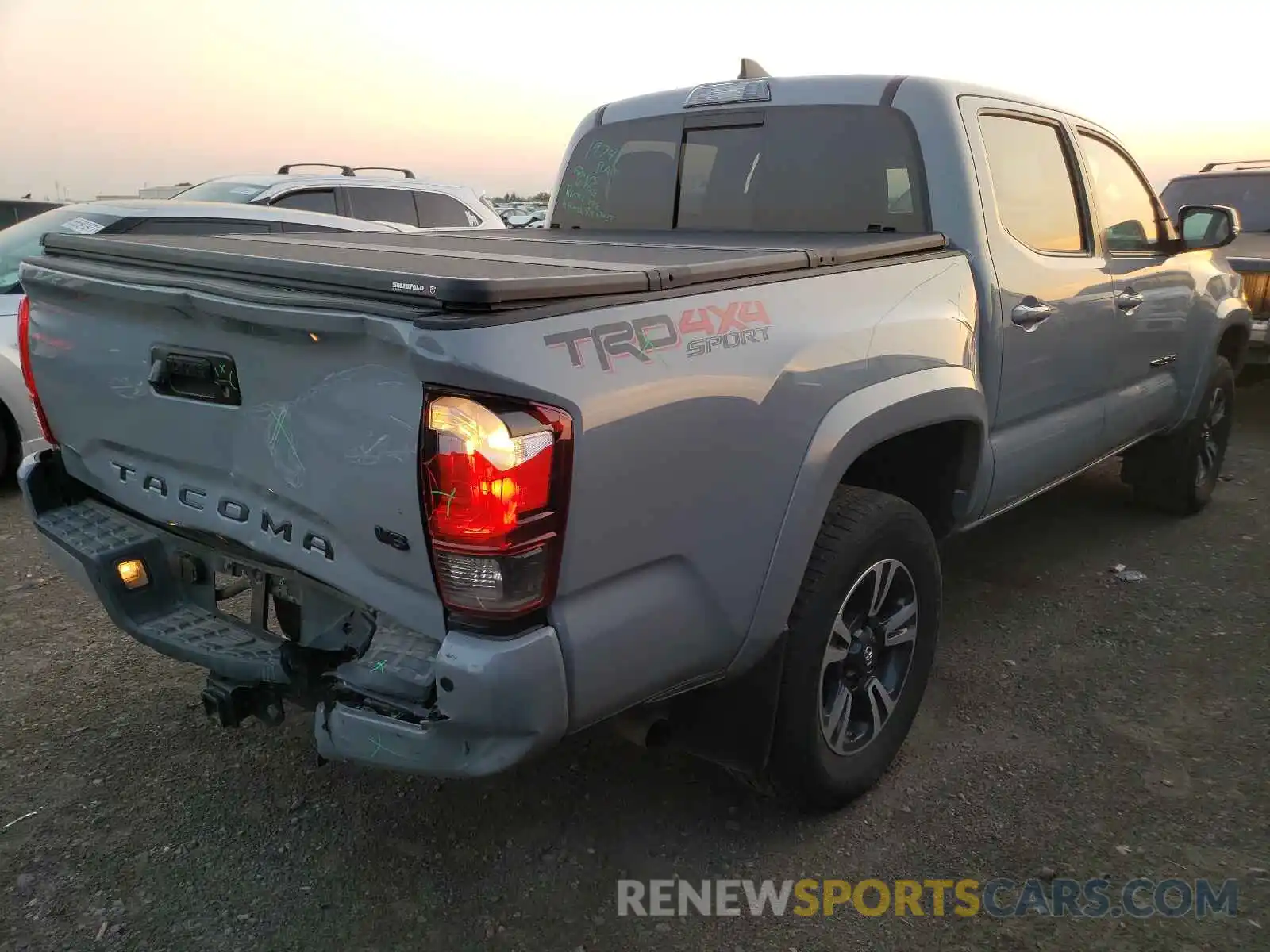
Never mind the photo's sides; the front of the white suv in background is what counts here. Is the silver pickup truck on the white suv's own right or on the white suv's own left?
on the white suv's own left

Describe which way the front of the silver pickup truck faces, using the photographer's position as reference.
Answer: facing away from the viewer and to the right of the viewer

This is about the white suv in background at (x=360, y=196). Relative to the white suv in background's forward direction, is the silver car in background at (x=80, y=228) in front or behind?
in front

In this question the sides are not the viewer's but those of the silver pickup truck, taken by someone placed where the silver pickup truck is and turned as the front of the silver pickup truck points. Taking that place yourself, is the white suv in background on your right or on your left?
on your left

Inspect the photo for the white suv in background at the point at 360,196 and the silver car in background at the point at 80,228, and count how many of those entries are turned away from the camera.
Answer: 0
